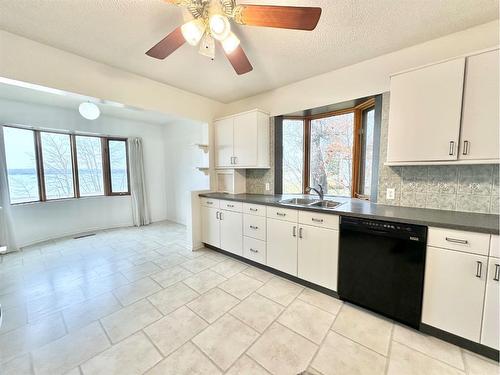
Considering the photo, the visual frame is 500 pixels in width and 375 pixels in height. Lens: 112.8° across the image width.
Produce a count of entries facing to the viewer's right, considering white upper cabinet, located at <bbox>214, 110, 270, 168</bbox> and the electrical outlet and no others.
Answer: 0

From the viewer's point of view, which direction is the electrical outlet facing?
toward the camera

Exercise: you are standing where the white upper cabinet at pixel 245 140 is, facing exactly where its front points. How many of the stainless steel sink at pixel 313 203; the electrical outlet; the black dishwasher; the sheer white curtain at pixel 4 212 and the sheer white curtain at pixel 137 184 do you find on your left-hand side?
3

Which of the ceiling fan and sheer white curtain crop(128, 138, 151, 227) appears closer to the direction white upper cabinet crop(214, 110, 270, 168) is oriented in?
the ceiling fan

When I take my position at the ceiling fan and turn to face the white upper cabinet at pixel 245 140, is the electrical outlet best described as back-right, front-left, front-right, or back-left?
front-right

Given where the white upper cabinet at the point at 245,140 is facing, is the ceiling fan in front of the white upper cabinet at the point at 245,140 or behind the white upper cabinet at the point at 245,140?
in front

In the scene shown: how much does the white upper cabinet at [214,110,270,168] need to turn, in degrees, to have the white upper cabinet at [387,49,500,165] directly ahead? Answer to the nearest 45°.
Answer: approximately 90° to its left

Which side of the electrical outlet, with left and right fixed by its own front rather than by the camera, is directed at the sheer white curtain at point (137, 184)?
right

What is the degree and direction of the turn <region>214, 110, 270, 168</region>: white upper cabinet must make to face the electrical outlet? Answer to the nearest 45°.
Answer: approximately 90° to its left

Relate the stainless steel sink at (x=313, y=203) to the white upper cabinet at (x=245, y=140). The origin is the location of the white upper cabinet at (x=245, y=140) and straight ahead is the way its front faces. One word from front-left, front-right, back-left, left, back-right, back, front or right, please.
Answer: left

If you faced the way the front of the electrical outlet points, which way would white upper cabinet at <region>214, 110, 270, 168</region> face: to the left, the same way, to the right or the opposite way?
the same way

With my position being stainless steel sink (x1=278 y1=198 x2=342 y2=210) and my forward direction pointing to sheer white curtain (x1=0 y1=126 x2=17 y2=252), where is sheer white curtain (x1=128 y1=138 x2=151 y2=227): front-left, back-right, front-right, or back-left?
front-right

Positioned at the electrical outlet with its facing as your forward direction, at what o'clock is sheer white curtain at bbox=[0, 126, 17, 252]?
The sheer white curtain is roughly at 2 o'clock from the electrical outlet.

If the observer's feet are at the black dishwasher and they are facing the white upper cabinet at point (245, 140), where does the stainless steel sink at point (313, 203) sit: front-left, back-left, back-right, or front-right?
front-right

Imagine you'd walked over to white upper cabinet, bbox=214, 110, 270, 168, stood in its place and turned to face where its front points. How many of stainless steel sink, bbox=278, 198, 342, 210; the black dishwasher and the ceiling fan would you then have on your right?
0

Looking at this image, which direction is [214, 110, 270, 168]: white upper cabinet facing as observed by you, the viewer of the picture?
facing the viewer and to the left of the viewer

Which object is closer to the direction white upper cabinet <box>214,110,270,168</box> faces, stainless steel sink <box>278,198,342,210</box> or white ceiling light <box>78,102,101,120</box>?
the white ceiling light

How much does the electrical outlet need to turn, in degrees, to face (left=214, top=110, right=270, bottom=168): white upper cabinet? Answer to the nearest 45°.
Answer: approximately 90° to its right
